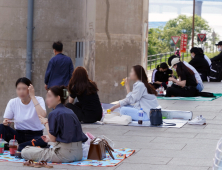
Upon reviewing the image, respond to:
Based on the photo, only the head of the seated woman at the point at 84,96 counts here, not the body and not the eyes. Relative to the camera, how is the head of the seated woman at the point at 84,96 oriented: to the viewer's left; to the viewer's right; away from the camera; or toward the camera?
away from the camera

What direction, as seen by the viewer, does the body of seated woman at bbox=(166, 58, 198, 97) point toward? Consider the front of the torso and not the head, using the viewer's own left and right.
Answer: facing to the left of the viewer

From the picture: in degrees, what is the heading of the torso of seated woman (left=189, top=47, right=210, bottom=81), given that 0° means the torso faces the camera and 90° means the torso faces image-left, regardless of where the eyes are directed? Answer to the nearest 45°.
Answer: approximately 90°

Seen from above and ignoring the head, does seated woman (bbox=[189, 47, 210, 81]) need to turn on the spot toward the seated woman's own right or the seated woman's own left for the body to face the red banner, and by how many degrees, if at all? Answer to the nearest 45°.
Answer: approximately 90° to the seated woman's own right

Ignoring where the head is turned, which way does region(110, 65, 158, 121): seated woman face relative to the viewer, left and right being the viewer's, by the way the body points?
facing to the left of the viewer

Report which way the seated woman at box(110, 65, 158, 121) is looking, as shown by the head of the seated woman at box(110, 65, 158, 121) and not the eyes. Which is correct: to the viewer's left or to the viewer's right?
to the viewer's left

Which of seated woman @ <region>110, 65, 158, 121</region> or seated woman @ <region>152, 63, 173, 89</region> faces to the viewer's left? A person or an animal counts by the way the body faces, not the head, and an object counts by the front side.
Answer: seated woman @ <region>110, 65, 158, 121</region>

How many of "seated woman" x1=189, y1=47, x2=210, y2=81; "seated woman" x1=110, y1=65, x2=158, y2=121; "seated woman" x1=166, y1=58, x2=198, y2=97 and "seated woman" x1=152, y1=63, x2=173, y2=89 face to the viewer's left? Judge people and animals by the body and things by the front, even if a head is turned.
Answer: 3

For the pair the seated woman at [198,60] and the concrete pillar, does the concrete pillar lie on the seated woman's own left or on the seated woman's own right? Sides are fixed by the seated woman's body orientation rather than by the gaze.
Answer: on the seated woman's own right

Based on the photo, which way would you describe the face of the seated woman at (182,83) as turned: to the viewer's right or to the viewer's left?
to the viewer's left
